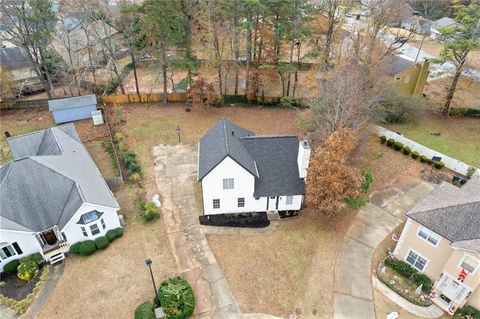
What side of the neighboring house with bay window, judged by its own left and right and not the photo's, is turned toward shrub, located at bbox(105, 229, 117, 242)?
front

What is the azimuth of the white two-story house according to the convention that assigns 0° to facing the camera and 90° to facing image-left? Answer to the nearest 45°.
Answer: approximately 0°

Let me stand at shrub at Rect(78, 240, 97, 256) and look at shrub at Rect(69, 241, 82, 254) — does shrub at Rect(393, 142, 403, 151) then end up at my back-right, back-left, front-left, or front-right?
back-right

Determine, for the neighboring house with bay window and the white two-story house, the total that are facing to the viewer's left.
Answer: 0

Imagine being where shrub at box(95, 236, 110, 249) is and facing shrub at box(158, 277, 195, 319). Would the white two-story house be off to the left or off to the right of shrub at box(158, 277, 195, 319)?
left

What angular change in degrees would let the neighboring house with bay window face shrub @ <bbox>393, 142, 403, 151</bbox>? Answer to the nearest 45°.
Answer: approximately 45° to its left

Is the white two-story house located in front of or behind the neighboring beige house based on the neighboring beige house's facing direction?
in front

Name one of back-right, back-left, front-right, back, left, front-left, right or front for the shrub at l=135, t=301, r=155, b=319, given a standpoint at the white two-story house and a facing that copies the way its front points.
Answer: front-right

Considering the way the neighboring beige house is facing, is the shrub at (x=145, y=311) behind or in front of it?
in front

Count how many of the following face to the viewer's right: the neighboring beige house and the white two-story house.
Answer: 0

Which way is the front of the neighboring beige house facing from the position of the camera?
facing the viewer and to the left of the viewer
